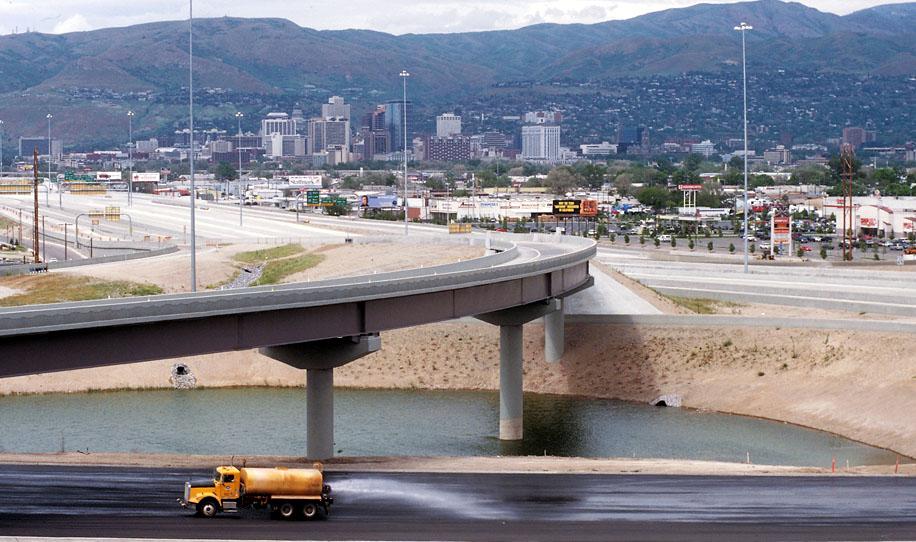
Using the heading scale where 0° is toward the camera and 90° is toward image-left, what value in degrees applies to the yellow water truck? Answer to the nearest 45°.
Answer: approximately 90°
